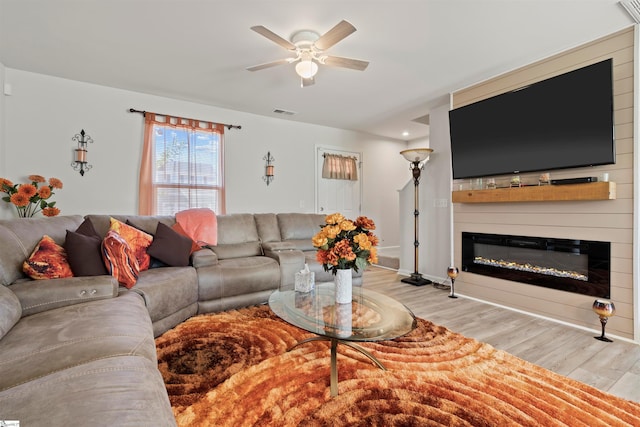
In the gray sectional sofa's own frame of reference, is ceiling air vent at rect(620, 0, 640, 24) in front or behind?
in front

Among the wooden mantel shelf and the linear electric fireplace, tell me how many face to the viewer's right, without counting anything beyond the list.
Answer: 0

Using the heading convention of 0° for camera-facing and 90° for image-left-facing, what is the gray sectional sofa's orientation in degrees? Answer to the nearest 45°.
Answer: approximately 315°

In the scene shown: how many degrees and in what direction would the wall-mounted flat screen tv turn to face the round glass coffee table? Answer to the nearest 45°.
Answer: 0° — it already faces it

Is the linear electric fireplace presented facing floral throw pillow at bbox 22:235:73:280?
yes

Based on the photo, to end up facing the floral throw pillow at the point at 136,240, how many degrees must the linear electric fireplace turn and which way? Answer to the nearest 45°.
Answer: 0° — it already faces it

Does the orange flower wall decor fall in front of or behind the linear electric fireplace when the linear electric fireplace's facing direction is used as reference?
in front

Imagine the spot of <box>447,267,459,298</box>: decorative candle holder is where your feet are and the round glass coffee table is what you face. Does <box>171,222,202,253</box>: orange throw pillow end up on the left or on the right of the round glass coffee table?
right

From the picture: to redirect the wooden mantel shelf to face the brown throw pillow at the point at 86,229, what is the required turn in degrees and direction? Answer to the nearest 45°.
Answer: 0° — it already faces it

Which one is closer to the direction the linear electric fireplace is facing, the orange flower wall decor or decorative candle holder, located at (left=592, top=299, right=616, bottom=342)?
the orange flower wall decor

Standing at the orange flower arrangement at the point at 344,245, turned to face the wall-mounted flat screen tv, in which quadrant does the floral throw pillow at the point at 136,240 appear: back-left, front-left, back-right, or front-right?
back-left

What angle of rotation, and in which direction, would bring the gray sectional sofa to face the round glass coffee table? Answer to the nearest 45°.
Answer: approximately 45° to its left
